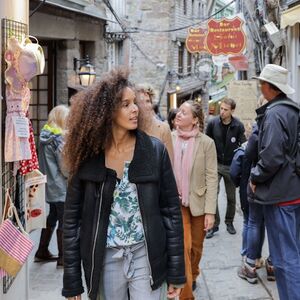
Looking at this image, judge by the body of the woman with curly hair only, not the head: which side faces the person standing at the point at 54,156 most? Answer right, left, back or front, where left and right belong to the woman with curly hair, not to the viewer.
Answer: back

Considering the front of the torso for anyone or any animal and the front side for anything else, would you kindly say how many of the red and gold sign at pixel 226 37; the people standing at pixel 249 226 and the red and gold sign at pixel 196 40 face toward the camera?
2

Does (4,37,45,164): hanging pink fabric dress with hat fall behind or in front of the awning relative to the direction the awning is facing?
in front

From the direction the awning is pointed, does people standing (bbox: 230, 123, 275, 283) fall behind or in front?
in front

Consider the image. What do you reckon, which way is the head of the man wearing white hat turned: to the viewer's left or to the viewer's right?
to the viewer's left

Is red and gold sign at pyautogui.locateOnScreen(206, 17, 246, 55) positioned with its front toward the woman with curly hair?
yes

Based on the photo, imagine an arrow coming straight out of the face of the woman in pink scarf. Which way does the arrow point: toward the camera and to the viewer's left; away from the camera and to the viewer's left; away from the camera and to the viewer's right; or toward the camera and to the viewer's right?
toward the camera and to the viewer's left

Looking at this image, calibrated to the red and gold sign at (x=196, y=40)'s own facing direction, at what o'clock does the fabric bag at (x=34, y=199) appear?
The fabric bag is roughly at 12 o'clock from the red and gold sign.

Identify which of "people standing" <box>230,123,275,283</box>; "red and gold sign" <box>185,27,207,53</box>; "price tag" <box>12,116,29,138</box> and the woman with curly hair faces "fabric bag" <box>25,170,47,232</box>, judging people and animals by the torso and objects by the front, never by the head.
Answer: the red and gold sign
